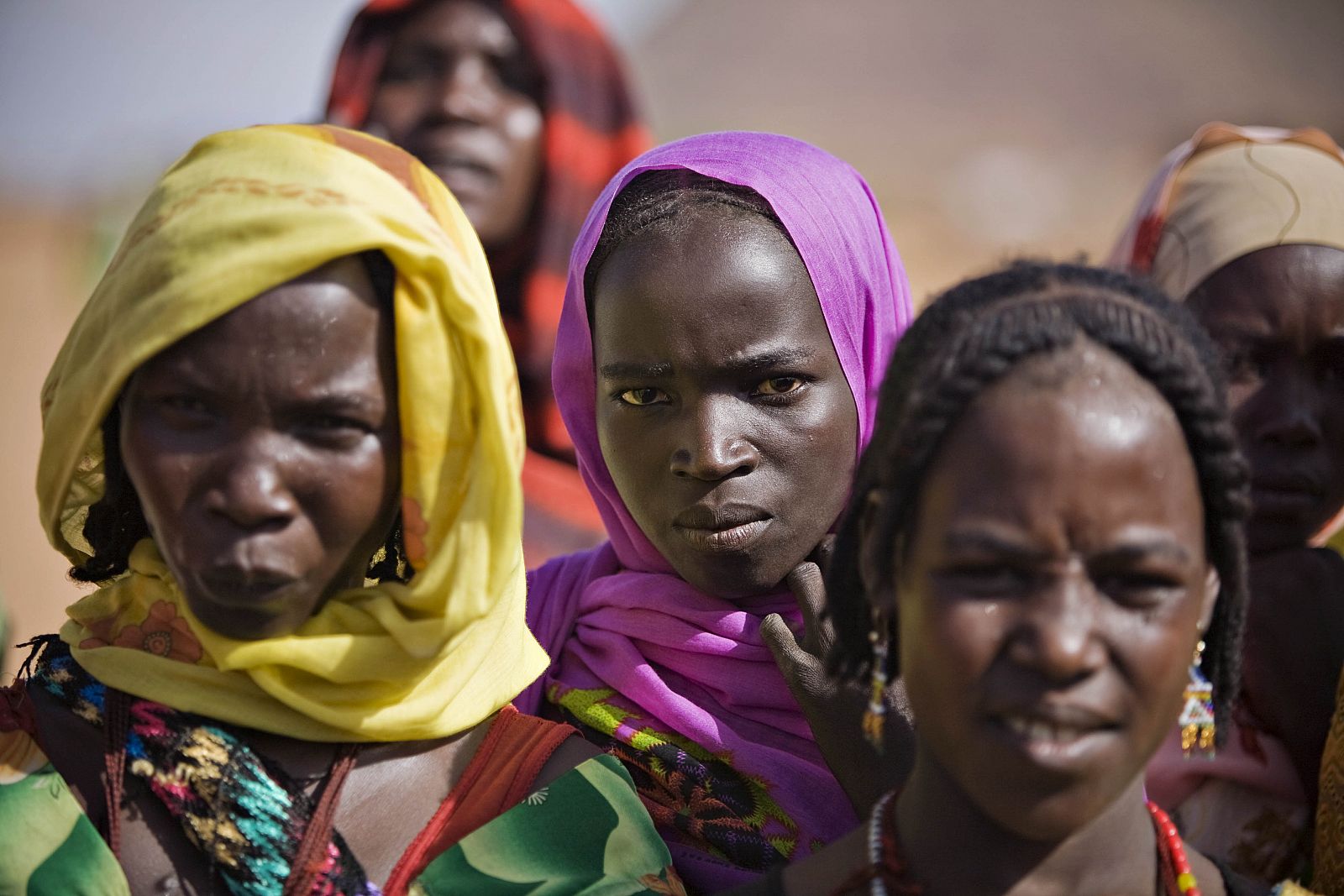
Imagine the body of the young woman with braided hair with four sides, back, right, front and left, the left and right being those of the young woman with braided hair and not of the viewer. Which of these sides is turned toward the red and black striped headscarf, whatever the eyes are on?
back

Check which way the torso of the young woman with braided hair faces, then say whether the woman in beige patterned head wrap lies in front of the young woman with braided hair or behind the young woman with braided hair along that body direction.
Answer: behind

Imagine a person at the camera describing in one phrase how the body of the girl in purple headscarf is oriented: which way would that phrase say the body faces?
toward the camera

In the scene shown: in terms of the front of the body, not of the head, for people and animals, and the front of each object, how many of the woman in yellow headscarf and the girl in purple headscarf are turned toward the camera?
2

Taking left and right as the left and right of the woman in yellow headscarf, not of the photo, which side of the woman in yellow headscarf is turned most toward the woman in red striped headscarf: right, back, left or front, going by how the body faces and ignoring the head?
back

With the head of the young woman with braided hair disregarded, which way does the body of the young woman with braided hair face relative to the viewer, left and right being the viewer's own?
facing the viewer

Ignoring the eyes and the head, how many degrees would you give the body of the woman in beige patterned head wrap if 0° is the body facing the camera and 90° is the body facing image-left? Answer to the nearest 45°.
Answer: approximately 0°

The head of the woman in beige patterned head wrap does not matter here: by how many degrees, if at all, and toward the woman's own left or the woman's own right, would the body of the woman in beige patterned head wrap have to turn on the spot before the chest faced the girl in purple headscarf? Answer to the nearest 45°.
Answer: approximately 45° to the woman's own right

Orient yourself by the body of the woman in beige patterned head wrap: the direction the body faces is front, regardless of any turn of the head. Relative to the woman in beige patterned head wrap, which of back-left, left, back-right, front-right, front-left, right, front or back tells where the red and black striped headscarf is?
back-right

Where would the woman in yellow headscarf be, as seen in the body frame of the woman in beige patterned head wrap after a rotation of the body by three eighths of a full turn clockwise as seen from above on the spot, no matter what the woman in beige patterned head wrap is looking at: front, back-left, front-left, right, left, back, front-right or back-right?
left
